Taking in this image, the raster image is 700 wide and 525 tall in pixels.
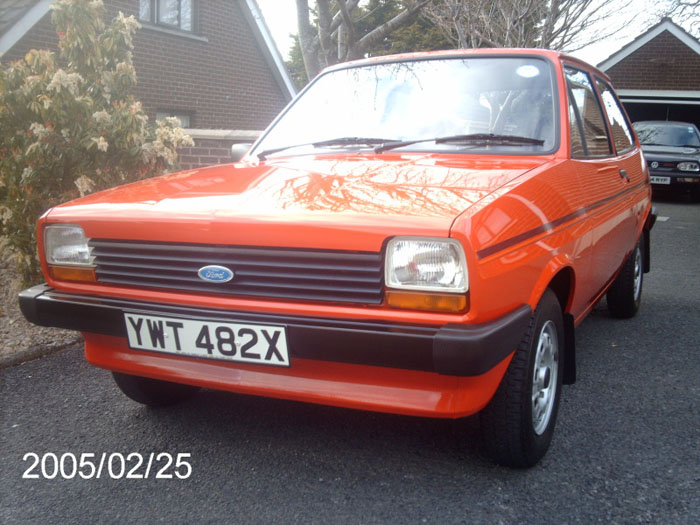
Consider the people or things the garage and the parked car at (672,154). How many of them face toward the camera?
2

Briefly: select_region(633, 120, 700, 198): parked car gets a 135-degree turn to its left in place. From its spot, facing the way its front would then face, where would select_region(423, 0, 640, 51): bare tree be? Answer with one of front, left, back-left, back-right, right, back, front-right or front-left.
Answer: left

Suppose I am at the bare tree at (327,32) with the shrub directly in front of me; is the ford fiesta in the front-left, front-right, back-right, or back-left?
front-left

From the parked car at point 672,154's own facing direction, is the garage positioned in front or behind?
behind

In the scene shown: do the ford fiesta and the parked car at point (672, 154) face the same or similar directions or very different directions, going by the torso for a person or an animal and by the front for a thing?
same or similar directions

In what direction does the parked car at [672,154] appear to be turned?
toward the camera

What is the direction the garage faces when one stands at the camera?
facing the viewer

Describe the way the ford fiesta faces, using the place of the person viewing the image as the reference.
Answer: facing the viewer and to the left of the viewer

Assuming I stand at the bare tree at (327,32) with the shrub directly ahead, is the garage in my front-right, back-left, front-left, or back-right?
back-left

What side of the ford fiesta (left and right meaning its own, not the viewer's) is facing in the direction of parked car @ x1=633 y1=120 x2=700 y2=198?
back

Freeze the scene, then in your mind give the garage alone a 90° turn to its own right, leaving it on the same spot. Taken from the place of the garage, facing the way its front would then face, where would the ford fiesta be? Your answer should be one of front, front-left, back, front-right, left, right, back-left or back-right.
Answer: left

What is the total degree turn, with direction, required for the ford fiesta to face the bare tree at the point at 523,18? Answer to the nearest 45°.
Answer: approximately 135° to its right

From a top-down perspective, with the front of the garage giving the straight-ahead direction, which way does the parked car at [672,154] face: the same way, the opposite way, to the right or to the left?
the same way
